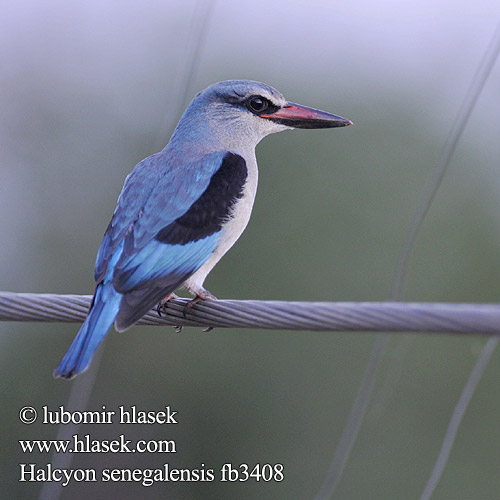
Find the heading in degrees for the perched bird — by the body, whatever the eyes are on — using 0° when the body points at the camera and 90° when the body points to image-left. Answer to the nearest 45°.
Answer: approximately 225°

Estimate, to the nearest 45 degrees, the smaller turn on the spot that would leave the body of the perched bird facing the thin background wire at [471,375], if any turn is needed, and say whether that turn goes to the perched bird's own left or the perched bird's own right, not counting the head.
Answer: approximately 45° to the perched bird's own right
